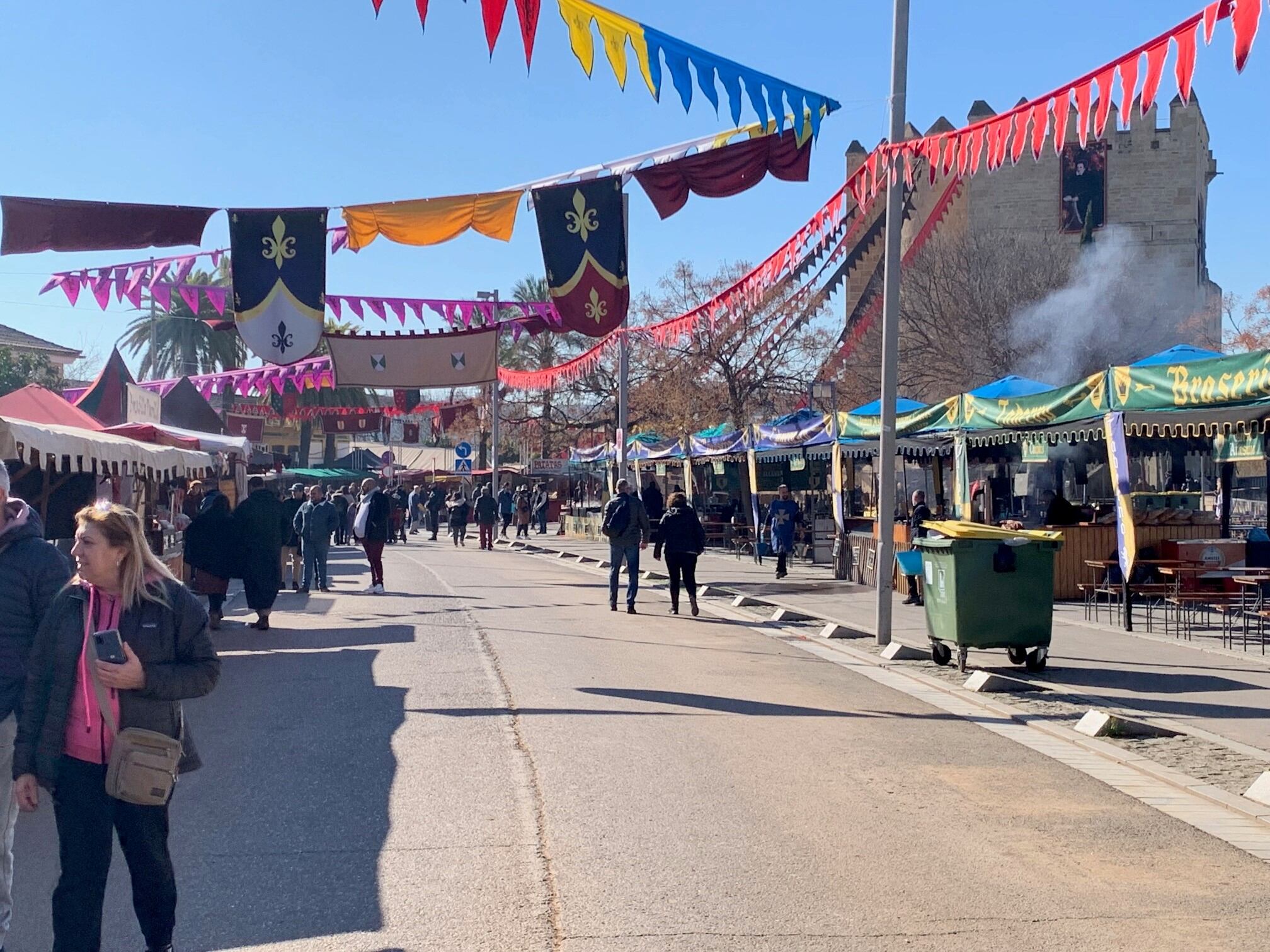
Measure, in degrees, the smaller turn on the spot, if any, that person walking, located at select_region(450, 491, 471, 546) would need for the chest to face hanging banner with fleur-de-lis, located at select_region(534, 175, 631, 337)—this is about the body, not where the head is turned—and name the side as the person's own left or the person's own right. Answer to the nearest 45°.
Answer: approximately 180°

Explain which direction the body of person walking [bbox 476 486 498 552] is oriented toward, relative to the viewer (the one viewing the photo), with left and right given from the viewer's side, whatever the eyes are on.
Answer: facing away from the viewer

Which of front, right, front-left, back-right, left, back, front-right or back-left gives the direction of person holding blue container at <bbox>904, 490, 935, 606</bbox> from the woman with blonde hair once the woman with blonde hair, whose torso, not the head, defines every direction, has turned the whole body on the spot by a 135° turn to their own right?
front-right

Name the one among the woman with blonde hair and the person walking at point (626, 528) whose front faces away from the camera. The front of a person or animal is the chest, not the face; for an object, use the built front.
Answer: the person walking

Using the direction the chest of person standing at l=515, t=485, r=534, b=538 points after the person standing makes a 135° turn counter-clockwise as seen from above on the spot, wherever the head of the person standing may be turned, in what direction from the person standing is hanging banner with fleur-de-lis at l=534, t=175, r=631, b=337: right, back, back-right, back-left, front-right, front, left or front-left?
back-right

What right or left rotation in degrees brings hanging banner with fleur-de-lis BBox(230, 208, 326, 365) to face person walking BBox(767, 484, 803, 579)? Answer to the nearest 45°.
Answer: approximately 135° to its left

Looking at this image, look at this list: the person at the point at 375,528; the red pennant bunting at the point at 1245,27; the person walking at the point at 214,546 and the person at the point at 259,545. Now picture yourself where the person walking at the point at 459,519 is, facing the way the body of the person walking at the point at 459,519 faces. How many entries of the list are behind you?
4

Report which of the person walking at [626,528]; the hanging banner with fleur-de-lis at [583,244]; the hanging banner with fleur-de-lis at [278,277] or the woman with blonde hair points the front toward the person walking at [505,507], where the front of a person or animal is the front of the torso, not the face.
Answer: the person walking at [626,528]

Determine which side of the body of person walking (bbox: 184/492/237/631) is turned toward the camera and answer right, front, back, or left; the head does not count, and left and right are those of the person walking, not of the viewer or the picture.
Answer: back

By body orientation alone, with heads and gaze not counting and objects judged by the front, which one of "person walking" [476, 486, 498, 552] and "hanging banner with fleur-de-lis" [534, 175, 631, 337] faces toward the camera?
the hanging banner with fleur-de-lis

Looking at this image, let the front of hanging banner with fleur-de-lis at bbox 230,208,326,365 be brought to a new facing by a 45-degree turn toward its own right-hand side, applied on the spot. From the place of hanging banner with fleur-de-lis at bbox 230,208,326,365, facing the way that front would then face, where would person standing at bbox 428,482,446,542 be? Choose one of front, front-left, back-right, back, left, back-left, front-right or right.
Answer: back-right

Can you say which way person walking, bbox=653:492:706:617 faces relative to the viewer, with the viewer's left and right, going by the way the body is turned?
facing away from the viewer

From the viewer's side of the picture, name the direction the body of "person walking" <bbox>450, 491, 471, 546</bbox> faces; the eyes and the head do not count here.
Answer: away from the camera
